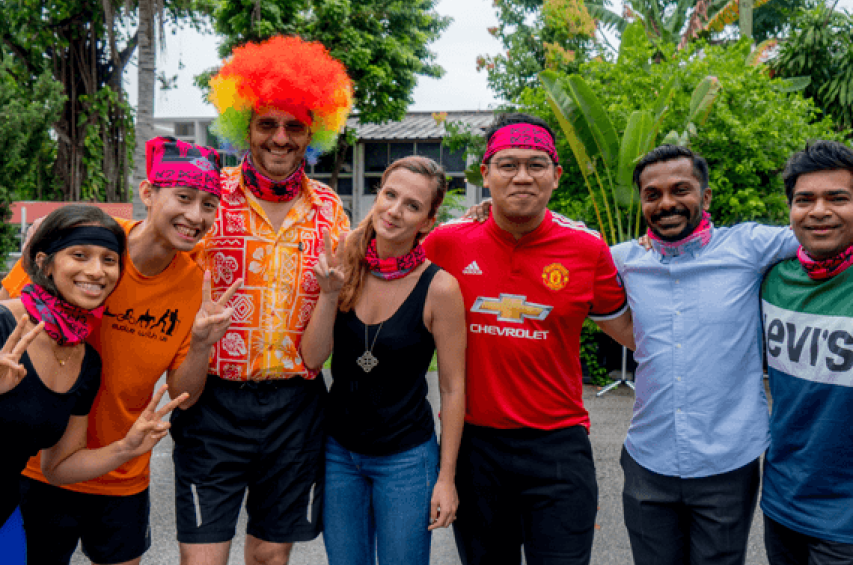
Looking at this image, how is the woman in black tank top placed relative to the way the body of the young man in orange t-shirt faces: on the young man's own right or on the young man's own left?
on the young man's own left

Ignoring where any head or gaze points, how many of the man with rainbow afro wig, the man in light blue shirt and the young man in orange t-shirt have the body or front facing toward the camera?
3

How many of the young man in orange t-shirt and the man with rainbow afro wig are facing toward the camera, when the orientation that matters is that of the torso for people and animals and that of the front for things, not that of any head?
2

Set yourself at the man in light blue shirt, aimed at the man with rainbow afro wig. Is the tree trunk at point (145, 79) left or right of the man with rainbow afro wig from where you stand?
right

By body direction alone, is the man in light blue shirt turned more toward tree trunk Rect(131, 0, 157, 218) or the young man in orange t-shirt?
the young man in orange t-shirt

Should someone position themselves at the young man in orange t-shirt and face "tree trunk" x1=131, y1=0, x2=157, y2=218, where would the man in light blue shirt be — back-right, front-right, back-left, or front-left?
back-right

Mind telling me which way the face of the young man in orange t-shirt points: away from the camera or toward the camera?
toward the camera

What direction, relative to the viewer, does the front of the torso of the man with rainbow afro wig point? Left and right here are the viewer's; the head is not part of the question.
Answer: facing the viewer

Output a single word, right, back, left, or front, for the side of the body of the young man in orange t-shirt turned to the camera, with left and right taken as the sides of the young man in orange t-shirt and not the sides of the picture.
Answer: front

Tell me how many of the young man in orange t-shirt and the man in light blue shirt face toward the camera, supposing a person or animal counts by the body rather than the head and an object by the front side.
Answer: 2

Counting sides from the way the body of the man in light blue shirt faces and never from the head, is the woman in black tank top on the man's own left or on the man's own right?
on the man's own right

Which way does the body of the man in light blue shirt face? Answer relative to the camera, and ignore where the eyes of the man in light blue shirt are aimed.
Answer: toward the camera
